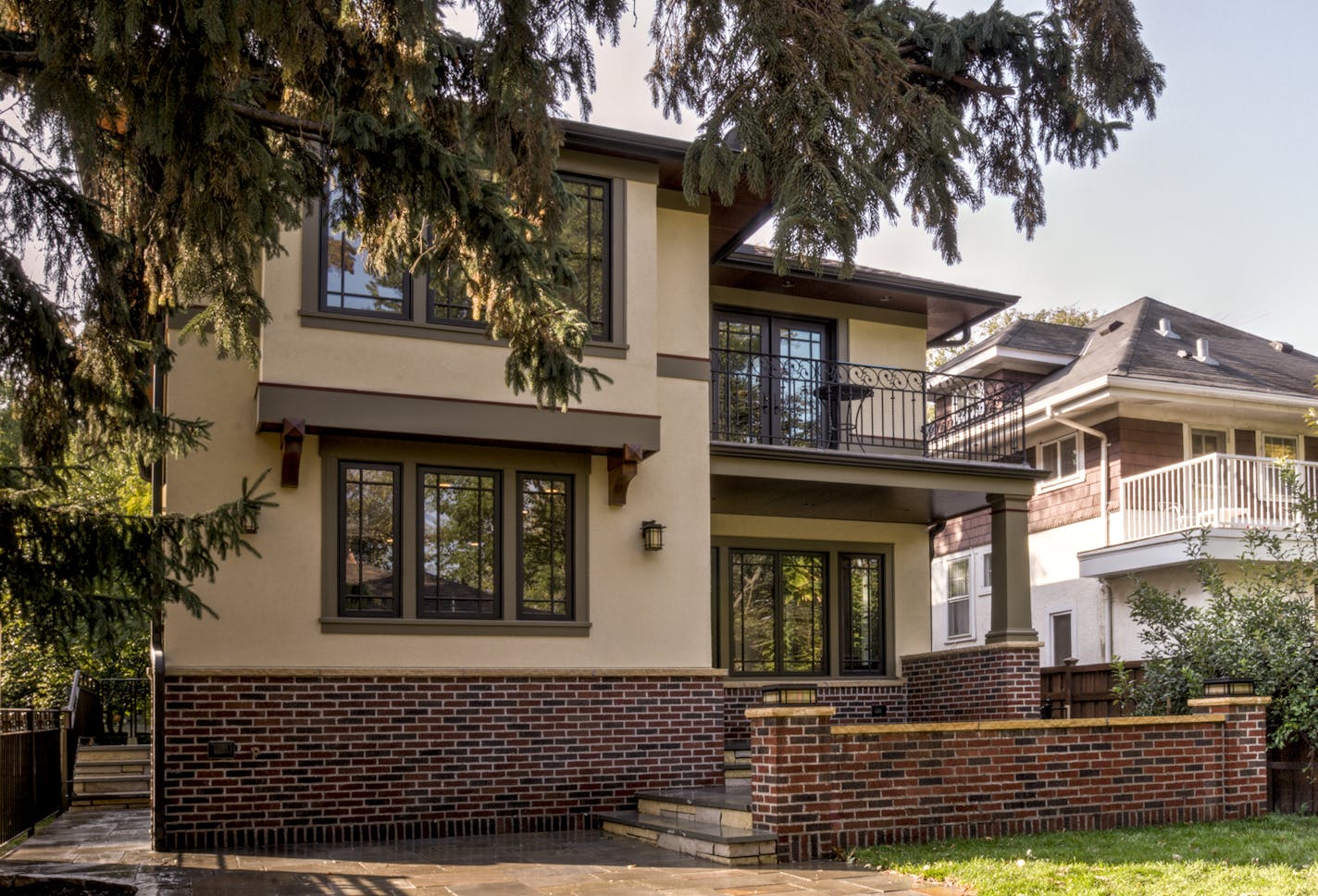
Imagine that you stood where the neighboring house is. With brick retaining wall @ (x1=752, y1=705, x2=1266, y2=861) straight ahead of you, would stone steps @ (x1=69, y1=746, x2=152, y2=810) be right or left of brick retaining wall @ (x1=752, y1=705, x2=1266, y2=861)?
right

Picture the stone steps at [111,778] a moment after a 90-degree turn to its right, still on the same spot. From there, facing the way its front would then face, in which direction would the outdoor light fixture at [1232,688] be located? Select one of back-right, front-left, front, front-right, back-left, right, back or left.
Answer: back-left

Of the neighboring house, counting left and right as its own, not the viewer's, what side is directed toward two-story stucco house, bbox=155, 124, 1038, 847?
right

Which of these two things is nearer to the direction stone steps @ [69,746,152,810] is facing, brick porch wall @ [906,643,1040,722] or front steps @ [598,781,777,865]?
the front steps

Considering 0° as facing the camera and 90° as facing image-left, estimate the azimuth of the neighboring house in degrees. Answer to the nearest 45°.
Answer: approximately 315°

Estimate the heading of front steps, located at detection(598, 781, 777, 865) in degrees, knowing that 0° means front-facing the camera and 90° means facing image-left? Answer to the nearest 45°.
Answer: approximately 45°

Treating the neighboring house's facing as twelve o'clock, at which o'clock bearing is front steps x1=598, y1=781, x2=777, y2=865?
The front steps is roughly at 2 o'clock from the neighboring house.

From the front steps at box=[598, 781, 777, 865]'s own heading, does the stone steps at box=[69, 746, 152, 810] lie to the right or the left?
on its right

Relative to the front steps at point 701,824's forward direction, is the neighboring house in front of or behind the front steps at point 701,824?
behind

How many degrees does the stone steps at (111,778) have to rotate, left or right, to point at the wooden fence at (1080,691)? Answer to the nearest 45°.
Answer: approximately 90° to its left

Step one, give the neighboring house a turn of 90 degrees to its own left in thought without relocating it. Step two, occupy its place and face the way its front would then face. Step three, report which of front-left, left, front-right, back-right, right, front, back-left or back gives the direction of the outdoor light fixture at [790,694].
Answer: back-right

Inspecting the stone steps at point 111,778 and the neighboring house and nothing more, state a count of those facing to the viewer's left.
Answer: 0

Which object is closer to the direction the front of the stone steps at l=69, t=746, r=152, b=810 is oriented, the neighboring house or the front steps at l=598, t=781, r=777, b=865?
the front steps
